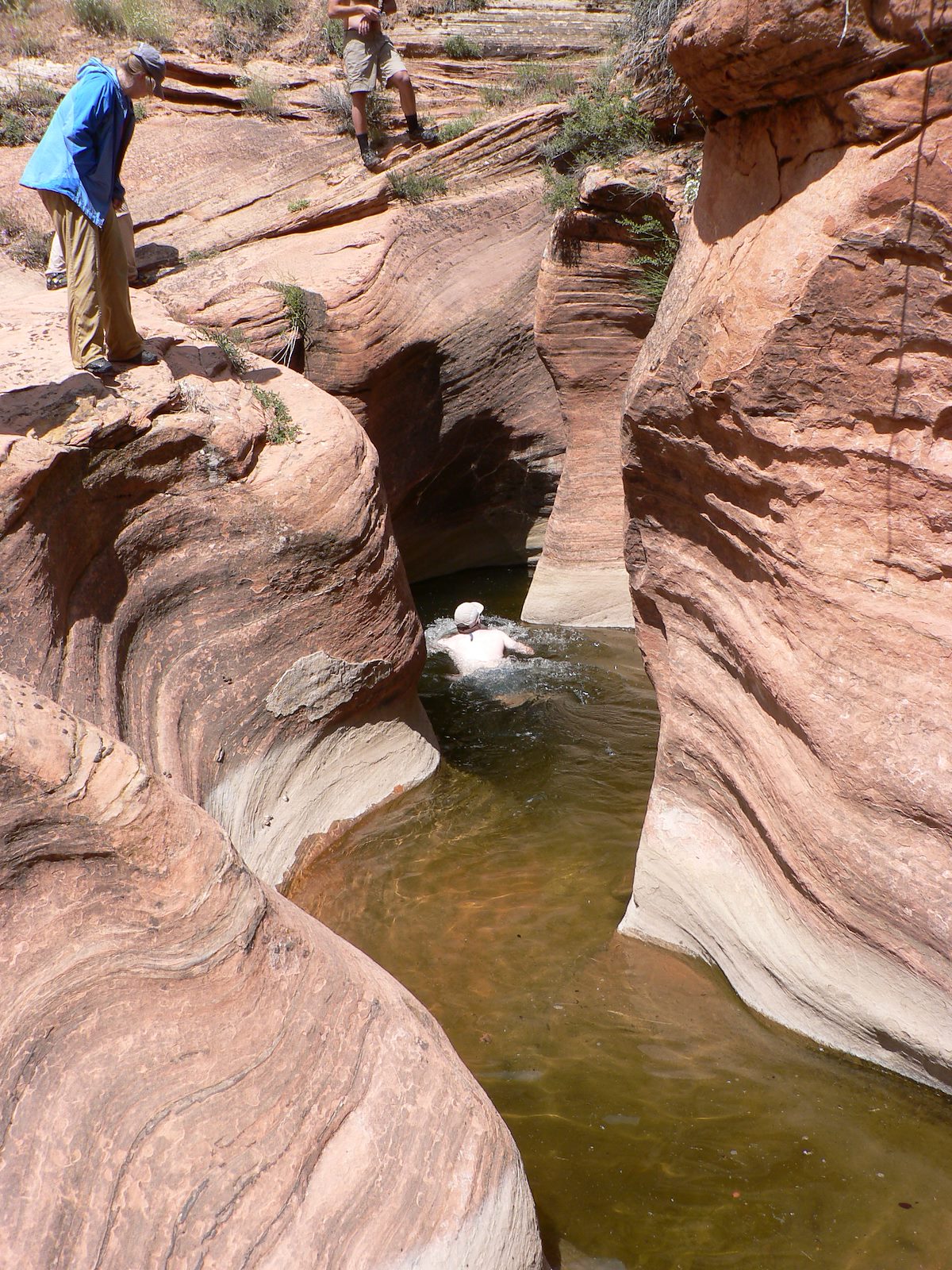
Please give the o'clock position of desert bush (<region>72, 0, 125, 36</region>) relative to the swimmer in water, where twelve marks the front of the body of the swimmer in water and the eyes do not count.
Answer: The desert bush is roughly at 11 o'clock from the swimmer in water.

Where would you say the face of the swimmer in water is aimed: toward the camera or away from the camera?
away from the camera

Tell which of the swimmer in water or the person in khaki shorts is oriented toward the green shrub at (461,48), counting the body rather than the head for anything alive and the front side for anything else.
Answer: the swimmer in water

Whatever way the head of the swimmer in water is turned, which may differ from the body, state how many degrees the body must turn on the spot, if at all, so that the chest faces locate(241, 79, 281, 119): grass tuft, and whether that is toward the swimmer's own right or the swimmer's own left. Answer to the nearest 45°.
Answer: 0° — they already face it

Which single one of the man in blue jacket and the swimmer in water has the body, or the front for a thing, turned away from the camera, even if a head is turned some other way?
the swimmer in water

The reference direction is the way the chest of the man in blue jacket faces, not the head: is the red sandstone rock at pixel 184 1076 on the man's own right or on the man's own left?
on the man's own right

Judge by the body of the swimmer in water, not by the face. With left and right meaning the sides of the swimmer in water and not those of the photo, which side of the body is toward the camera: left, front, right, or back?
back

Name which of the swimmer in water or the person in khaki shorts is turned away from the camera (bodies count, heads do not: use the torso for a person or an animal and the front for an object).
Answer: the swimmer in water

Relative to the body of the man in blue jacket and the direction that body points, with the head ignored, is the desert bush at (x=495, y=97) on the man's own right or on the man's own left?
on the man's own left

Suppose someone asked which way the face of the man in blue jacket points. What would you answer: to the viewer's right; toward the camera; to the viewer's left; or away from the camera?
to the viewer's right

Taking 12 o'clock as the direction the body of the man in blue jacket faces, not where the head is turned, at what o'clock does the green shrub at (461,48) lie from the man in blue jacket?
The green shrub is roughly at 10 o'clock from the man in blue jacket.

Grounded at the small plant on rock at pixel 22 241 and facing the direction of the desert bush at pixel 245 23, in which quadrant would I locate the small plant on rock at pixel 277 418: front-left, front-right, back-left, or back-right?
back-right

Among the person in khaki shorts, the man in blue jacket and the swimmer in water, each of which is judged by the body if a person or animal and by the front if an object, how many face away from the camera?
1

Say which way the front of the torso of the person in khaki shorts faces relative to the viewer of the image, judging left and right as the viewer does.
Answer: facing the viewer and to the right of the viewer

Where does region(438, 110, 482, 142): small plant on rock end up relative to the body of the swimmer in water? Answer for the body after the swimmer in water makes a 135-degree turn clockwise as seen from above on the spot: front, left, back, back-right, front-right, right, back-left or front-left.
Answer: back-left

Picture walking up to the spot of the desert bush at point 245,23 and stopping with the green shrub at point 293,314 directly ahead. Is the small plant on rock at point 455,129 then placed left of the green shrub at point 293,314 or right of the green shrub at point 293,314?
left

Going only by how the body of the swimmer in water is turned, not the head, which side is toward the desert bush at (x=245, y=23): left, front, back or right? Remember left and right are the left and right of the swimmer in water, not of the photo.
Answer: front

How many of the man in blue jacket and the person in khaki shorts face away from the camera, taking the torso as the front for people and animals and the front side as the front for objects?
0
